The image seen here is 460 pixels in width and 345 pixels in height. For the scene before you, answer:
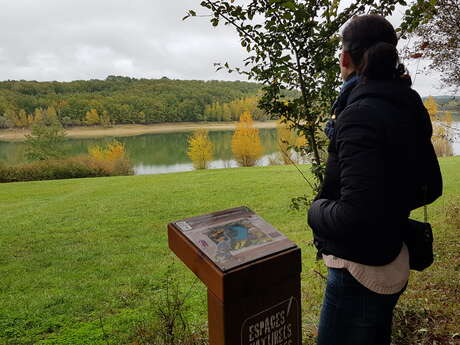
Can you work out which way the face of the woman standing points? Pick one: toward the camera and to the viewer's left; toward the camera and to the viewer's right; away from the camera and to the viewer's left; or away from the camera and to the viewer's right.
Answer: away from the camera and to the viewer's left

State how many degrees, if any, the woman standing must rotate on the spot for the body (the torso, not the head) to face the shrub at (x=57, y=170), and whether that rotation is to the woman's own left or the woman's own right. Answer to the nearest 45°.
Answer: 0° — they already face it

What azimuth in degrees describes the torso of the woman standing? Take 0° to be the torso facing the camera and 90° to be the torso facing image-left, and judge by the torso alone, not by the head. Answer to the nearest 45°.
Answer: approximately 135°

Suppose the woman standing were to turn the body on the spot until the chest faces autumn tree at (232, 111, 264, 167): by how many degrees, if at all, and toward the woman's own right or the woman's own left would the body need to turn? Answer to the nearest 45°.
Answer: approximately 45° to the woman's own right

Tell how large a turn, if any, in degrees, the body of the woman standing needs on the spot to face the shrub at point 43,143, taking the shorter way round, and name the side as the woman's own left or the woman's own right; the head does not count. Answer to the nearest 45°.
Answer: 0° — they already face it

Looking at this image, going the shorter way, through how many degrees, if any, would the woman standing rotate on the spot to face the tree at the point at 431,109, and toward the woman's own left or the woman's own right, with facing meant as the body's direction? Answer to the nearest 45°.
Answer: approximately 45° to the woman's own right

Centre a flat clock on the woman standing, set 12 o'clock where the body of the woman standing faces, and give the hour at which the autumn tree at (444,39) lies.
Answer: The autumn tree is roughly at 2 o'clock from the woman standing.

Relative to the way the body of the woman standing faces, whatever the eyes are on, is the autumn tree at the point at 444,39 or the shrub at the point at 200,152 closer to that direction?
the shrub
